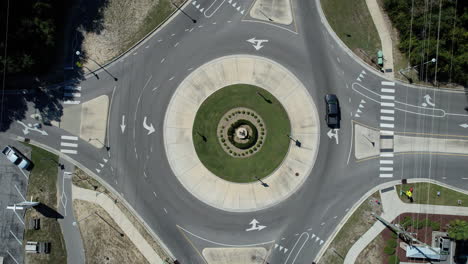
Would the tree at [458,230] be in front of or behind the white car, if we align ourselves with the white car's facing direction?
in front

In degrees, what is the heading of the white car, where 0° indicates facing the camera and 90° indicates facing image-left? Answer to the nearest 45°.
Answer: approximately 315°

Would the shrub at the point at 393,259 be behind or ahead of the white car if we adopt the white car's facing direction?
ahead
